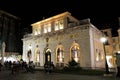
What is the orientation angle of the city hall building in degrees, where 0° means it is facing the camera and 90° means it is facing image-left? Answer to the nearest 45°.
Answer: approximately 45°
